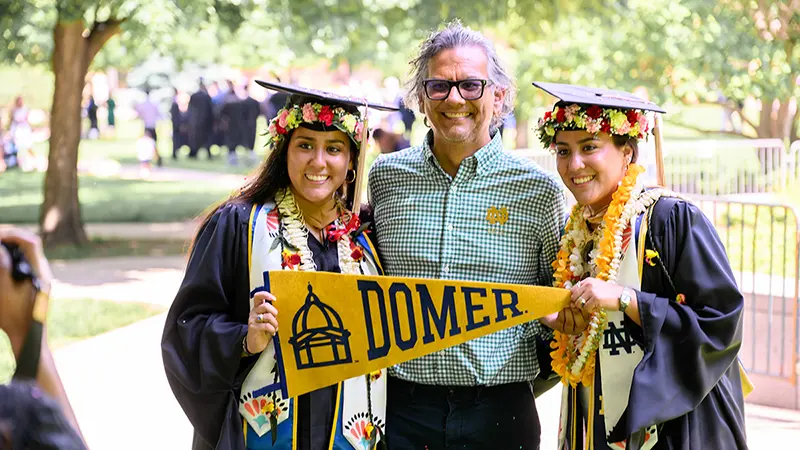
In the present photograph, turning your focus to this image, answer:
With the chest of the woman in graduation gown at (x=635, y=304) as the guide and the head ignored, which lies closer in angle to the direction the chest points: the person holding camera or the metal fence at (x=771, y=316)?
the person holding camera

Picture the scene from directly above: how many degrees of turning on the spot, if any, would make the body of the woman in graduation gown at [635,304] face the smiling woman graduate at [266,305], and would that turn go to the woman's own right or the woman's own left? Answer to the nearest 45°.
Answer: approximately 45° to the woman's own right

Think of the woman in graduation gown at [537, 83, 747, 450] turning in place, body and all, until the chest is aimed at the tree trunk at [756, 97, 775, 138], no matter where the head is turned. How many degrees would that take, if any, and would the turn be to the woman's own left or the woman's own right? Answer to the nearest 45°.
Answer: approximately 135° to the woman's own right

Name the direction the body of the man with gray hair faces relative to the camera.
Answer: toward the camera

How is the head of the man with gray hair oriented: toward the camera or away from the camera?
toward the camera

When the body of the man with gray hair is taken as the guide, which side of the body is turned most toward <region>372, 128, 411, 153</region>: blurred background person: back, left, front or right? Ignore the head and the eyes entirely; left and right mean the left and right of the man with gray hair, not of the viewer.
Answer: back

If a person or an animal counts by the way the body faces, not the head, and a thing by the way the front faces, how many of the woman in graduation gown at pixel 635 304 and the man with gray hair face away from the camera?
0

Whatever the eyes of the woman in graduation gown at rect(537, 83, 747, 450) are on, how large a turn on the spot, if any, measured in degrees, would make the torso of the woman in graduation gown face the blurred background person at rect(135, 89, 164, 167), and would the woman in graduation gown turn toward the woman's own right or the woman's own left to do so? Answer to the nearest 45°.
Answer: approximately 90° to the woman's own right

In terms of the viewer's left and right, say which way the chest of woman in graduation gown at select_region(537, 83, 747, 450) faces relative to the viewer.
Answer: facing the viewer and to the left of the viewer

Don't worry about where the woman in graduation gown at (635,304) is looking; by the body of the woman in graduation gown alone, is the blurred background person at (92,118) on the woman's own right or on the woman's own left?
on the woman's own right

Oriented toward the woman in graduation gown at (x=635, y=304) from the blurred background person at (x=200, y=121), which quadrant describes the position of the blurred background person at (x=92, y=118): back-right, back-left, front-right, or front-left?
back-right

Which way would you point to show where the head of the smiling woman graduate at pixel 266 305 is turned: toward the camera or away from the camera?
toward the camera

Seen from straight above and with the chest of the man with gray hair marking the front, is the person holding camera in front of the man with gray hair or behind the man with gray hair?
in front
